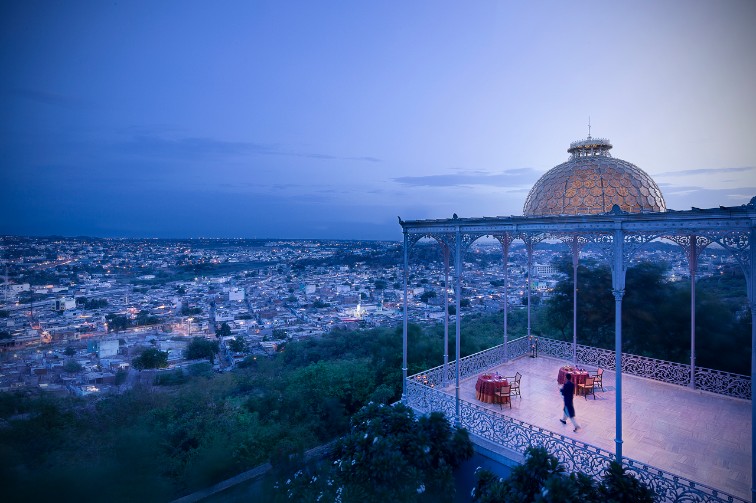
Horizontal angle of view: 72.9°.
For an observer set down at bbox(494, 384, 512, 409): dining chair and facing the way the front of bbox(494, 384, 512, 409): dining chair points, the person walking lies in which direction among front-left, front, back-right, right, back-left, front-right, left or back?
back

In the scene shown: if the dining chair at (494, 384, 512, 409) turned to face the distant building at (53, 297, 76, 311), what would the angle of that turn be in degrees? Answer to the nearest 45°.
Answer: approximately 45° to its left

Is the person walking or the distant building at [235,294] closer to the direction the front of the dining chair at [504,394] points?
the distant building

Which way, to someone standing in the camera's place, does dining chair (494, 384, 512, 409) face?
facing away from the viewer and to the left of the viewer

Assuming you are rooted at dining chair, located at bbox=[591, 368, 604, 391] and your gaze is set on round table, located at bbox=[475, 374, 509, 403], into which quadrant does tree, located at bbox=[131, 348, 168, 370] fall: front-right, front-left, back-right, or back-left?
front-right

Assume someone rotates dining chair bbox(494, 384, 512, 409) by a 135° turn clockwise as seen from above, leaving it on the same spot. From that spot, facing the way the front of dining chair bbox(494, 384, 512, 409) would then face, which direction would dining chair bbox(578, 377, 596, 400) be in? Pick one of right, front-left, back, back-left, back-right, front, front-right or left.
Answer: front-left
